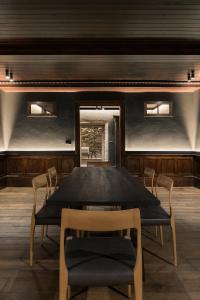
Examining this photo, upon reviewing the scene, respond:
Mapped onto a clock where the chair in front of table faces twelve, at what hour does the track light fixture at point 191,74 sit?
The track light fixture is roughly at 1 o'clock from the chair in front of table.

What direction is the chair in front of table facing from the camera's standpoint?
away from the camera

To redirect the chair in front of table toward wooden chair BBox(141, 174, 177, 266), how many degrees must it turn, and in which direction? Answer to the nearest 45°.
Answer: approximately 45° to its right

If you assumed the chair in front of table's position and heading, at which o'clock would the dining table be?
The dining table is roughly at 12 o'clock from the chair in front of table.
